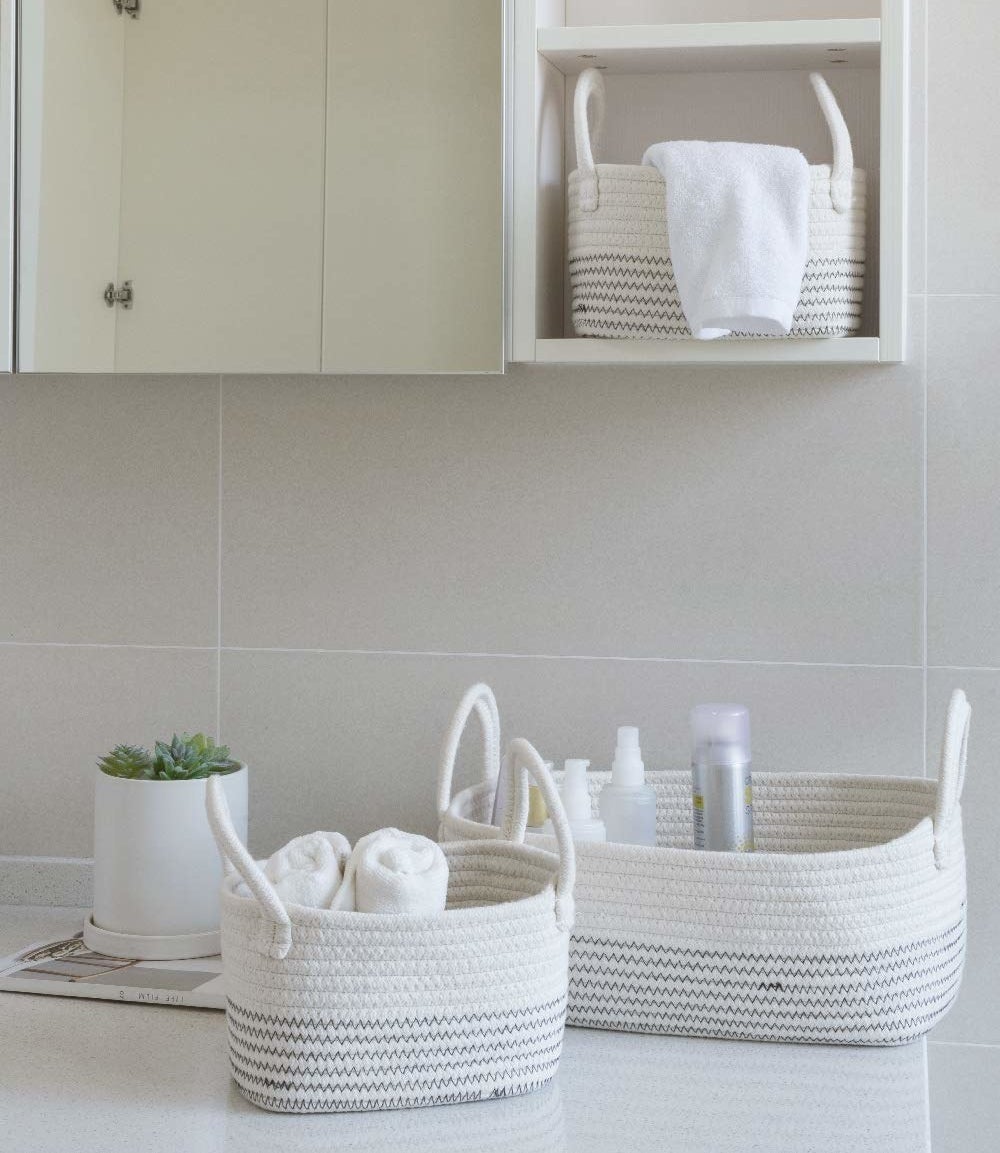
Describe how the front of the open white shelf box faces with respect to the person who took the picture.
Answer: facing the viewer
